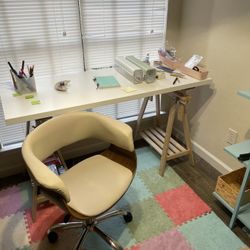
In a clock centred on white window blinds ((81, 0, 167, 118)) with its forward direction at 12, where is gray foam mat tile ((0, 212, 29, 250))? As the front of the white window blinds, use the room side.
The gray foam mat tile is roughly at 1 o'clock from the white window blinds.

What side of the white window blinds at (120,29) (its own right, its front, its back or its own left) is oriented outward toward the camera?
front

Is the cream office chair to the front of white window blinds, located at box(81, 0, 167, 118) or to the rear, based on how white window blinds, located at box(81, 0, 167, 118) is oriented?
to the front

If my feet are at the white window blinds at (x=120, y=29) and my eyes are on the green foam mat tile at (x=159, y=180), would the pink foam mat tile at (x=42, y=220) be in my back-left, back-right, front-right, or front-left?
front-right

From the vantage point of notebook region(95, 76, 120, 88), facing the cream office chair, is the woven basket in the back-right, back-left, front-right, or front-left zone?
front-left

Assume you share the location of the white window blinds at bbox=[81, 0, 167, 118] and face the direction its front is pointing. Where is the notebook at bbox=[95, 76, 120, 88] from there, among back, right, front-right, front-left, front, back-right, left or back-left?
front

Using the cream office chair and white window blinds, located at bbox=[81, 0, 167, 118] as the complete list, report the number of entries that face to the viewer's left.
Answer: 0

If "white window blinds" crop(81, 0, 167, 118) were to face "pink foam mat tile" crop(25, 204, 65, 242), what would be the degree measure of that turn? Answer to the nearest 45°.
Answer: approximately 45° to its right

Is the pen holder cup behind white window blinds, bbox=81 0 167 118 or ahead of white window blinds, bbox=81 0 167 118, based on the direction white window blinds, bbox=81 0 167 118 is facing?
ahead
